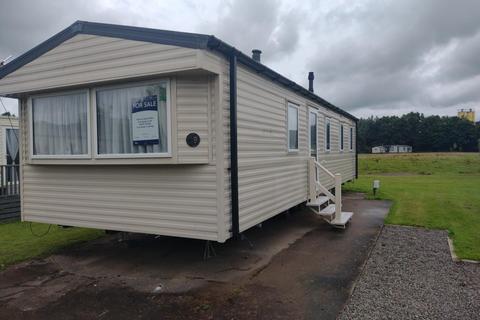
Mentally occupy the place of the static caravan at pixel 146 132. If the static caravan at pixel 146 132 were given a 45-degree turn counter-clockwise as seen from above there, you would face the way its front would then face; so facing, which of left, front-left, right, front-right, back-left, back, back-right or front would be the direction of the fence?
back-right

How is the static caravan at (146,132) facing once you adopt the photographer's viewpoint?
facing the viewer and to the left of the viewer
